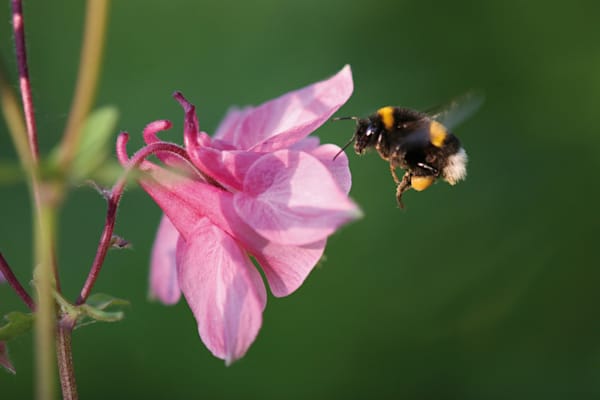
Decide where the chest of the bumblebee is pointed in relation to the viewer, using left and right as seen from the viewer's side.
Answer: facing to the left of the viewer

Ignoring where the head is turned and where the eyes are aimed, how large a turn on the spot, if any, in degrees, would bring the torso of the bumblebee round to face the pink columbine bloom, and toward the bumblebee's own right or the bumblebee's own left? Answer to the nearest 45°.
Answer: approximately 45° to the bumblebee's own left
